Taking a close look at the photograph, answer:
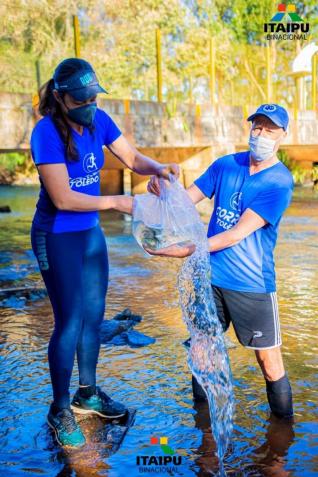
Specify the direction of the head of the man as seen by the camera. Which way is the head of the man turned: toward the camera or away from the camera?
toward the camera

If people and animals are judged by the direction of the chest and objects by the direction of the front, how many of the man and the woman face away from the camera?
0

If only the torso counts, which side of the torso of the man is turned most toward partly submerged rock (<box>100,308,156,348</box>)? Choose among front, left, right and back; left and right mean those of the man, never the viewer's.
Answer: right

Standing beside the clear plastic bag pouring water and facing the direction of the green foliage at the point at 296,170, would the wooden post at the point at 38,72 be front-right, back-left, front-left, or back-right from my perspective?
front-left

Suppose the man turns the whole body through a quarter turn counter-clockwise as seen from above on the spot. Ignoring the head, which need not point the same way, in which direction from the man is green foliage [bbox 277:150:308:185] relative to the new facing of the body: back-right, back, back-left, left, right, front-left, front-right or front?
back-left

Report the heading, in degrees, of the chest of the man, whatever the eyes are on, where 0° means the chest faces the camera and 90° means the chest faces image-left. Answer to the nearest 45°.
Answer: approximately 45°

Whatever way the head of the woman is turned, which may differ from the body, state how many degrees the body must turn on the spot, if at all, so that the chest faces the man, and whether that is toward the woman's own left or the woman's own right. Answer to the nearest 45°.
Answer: approximately 45° to the woman's own left

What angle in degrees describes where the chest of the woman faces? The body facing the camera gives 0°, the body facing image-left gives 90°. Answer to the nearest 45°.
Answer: approximately 315°

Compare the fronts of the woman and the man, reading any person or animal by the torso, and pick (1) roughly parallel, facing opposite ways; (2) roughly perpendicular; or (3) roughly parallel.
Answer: roughly perpendicular

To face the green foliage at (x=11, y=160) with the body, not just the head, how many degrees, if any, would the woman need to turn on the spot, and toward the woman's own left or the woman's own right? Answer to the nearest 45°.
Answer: approximately 135° to the woman's own left

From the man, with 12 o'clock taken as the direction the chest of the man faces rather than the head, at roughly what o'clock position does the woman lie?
The woman is roughly at 1 o'clock from the man.

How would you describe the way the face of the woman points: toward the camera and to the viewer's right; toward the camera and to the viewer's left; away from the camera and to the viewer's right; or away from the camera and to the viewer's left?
toward the camera and to the viewer's right

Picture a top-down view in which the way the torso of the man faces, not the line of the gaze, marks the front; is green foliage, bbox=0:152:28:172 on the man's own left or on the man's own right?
on the man's own right
